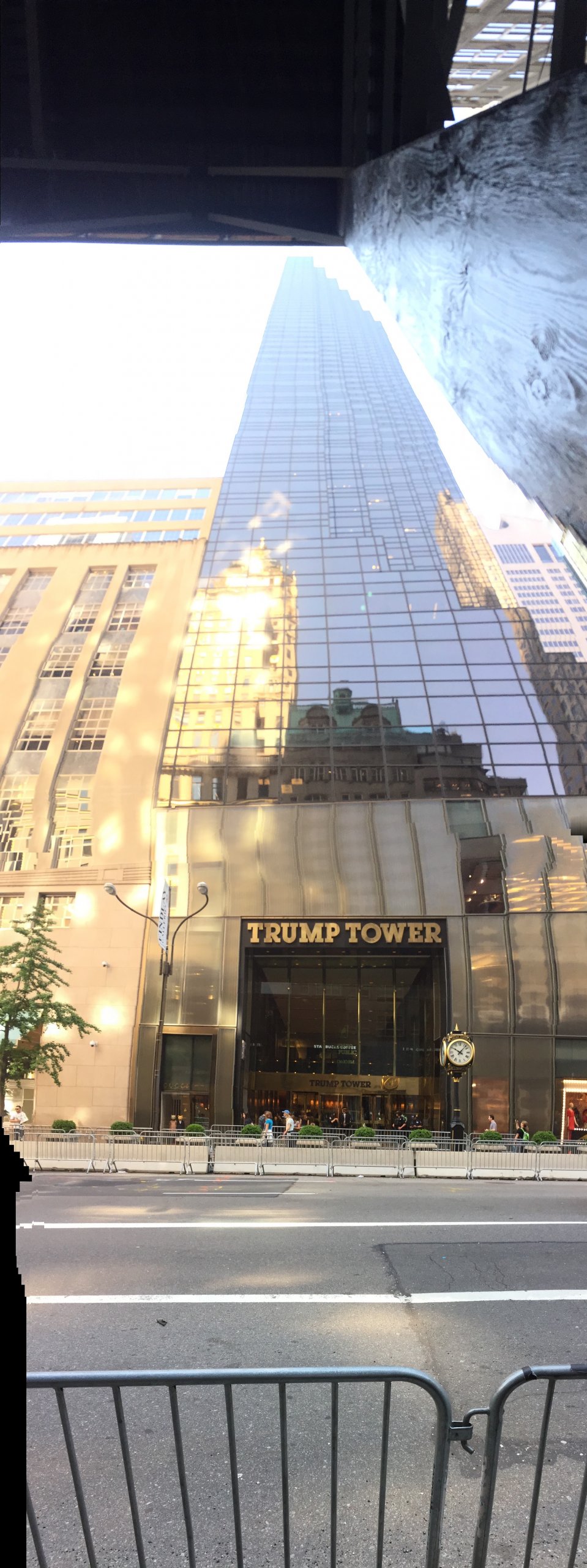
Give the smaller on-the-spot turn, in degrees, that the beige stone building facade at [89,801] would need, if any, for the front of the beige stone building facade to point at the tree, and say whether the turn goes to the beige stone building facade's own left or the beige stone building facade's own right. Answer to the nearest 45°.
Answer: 0° — it already faces it

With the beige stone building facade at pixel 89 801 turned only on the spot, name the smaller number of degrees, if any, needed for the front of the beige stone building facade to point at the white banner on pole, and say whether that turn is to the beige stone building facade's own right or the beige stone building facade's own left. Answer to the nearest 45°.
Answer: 0° — it already faces it

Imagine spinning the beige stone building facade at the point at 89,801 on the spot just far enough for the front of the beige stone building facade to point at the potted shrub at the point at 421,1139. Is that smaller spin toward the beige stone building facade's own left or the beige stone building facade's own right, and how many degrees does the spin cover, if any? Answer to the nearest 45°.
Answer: approximately 45° to the beige stone building facade's own left

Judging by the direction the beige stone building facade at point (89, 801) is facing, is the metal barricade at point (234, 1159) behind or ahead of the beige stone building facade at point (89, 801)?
ahead

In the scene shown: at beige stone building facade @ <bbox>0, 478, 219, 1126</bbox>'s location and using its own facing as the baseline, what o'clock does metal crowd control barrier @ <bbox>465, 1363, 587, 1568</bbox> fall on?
The metal crowd control barrier is roughly at 12 o'clock from the beige stone building facade.

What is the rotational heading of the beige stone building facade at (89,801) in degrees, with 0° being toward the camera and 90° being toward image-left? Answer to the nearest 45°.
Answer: approximately 0°

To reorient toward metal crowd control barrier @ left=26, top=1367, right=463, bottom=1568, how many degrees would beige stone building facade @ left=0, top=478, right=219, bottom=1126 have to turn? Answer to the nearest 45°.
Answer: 0° — it already faces it
